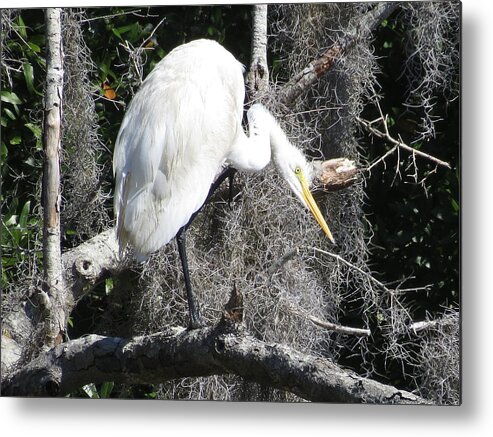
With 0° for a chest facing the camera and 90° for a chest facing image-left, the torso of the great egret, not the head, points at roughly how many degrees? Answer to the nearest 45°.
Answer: approximately 270°
